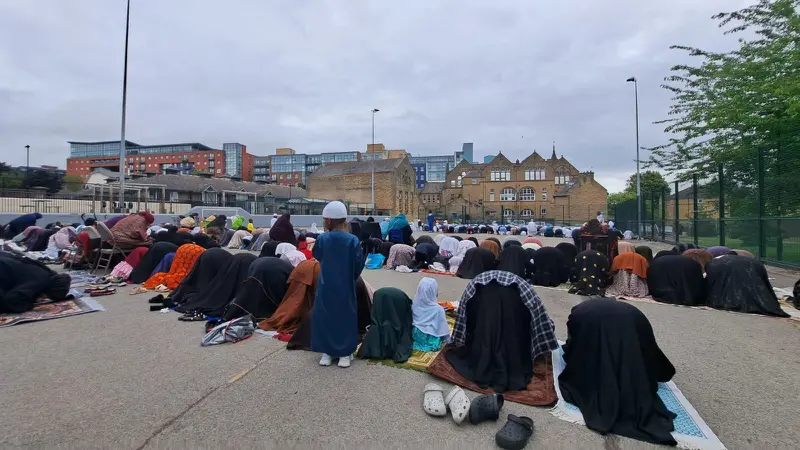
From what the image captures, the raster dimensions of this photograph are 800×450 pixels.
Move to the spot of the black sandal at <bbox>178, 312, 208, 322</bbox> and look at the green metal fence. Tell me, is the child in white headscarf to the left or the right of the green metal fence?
right

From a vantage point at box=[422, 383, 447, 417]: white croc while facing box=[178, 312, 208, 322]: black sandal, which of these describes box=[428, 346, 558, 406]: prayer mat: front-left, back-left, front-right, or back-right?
back-right

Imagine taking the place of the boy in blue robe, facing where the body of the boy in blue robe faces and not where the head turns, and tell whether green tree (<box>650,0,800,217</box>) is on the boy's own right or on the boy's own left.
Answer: on the boy's own right

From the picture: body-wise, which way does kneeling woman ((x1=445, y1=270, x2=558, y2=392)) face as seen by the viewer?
away from the camera

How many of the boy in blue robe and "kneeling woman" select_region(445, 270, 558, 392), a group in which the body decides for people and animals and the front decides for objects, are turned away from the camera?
2

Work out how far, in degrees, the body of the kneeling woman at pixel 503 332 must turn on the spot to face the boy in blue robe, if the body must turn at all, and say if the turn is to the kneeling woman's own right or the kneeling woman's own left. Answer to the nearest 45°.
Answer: approximately 90° to the kneeling woman's own left

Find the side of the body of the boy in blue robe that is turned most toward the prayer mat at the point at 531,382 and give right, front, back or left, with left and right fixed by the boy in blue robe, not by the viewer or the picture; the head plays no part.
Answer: right

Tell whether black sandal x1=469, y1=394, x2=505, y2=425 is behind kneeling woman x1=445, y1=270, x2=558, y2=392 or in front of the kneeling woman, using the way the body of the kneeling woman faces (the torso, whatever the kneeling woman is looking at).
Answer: behind

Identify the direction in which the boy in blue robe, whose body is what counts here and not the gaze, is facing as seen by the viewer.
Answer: away from the camera

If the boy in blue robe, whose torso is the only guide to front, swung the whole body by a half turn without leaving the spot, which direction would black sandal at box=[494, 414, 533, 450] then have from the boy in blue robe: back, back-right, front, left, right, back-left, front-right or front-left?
front-left

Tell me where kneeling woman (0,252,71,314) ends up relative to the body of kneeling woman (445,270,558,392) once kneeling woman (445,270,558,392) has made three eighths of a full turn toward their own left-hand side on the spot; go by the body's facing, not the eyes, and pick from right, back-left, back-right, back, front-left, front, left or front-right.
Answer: front-right

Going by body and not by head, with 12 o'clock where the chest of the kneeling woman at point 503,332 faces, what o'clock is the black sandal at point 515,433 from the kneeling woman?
The black sandal is roughly at 6 o'clock from the kneeling woman.

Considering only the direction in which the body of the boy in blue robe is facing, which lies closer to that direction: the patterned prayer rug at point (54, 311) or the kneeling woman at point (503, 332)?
the patterned prayer rug
